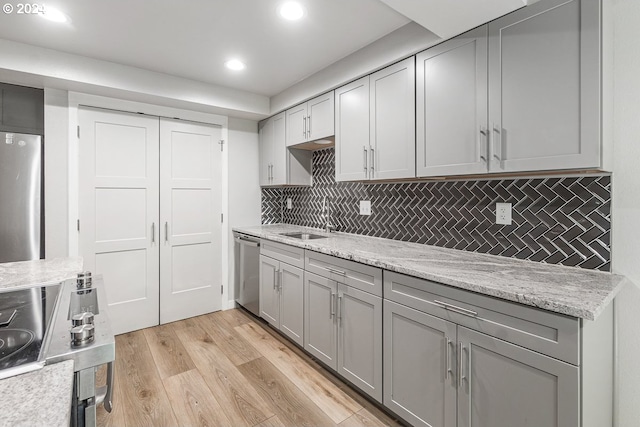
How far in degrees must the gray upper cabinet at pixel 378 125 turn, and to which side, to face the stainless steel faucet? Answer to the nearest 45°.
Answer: approximately 90° to its right

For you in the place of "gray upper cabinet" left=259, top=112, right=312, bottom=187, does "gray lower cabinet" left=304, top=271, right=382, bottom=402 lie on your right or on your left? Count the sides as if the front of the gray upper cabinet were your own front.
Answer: on your left

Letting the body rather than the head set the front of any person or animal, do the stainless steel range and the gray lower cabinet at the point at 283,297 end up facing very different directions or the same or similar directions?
very different directions

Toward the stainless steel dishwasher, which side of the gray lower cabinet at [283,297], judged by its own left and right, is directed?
right

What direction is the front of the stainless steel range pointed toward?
to the viewer's right

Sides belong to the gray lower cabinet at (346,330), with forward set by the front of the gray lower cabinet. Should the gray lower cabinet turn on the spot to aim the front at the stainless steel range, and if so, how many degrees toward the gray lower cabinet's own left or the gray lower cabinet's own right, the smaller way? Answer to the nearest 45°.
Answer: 0° — it already faces it

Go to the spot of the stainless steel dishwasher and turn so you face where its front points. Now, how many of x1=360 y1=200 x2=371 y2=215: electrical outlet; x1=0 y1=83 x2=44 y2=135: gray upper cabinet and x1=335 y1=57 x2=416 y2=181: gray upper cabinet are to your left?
2

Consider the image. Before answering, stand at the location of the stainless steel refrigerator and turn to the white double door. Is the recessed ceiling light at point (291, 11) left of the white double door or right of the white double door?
right

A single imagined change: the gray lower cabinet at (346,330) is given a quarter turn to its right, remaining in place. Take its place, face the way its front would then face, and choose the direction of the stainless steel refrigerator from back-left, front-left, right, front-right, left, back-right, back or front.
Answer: front-left

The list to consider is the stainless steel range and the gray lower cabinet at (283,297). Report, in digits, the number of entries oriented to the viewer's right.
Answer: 1
